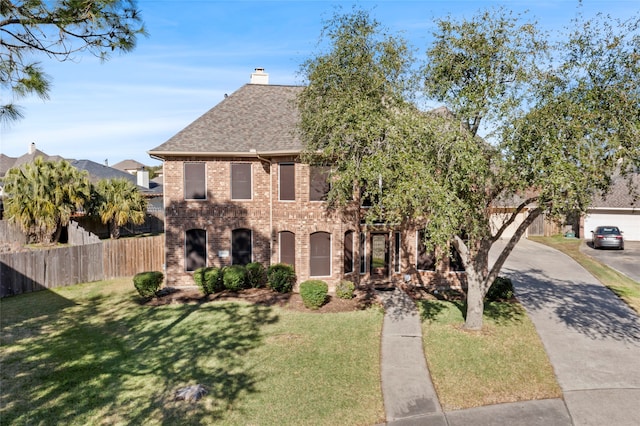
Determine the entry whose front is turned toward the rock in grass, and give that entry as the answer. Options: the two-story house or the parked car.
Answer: the two-story house

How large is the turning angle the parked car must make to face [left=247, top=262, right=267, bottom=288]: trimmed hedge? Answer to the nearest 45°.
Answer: approximately 135° to its left

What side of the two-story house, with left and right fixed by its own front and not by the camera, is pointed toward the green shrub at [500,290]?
left

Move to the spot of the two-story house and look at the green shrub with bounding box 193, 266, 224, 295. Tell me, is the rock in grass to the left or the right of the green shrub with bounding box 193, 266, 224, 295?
left

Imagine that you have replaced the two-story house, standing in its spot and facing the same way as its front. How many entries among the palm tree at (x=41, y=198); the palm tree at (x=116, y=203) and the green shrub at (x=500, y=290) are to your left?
1

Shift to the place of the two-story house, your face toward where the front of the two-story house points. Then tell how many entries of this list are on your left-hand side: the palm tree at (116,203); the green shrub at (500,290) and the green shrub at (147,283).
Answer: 1

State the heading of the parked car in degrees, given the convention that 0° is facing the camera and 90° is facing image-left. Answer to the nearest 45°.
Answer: approximately 180°

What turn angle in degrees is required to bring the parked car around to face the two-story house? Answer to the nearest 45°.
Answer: approximately 135° to its left

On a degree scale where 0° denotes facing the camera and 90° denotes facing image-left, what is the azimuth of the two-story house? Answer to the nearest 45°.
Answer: approximately 0°

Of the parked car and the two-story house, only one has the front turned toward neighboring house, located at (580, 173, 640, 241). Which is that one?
the parked car
